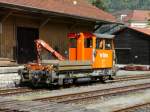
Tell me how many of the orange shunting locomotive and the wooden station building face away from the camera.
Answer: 0

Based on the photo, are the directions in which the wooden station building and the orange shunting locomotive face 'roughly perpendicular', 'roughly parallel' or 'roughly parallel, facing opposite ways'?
roughly perpendicular

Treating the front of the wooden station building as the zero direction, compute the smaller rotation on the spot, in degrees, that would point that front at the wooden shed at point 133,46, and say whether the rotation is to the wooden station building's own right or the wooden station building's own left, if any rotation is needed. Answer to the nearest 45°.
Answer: approximately 90° to the wooden station building's own left

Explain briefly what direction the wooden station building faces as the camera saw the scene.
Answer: facing the viewer and to the right of the viewer

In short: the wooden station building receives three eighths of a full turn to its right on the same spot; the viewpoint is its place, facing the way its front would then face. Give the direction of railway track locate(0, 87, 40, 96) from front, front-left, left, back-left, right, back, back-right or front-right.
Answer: left
